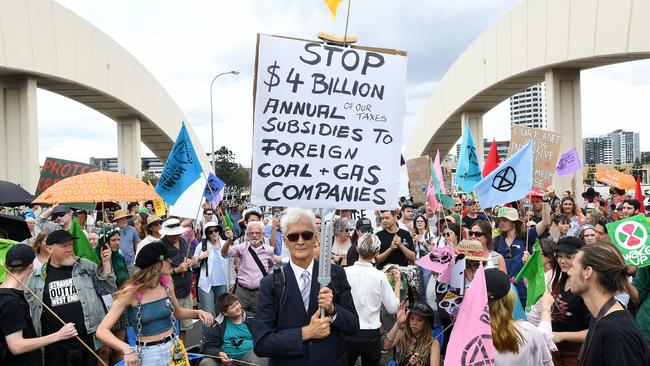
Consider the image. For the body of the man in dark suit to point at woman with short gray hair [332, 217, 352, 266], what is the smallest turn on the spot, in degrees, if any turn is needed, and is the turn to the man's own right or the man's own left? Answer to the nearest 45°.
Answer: approximately 180°

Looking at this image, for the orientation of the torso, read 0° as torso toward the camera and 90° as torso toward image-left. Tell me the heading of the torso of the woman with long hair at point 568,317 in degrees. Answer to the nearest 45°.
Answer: approximately 45°

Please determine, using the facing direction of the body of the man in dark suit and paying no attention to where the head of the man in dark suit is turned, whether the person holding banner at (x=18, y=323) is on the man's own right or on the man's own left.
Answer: on the man's own right

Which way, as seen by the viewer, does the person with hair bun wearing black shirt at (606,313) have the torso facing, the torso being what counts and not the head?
to the viewer's left

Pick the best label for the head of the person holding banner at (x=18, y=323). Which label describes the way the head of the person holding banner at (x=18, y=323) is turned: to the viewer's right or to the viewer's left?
to the viewer's right

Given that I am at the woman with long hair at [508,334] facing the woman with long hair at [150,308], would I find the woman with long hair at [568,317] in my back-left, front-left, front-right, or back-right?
back-right

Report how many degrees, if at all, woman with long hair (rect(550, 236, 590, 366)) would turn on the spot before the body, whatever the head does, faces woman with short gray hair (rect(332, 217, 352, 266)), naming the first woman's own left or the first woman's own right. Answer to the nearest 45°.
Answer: approximately 90° to the first woman's own right
